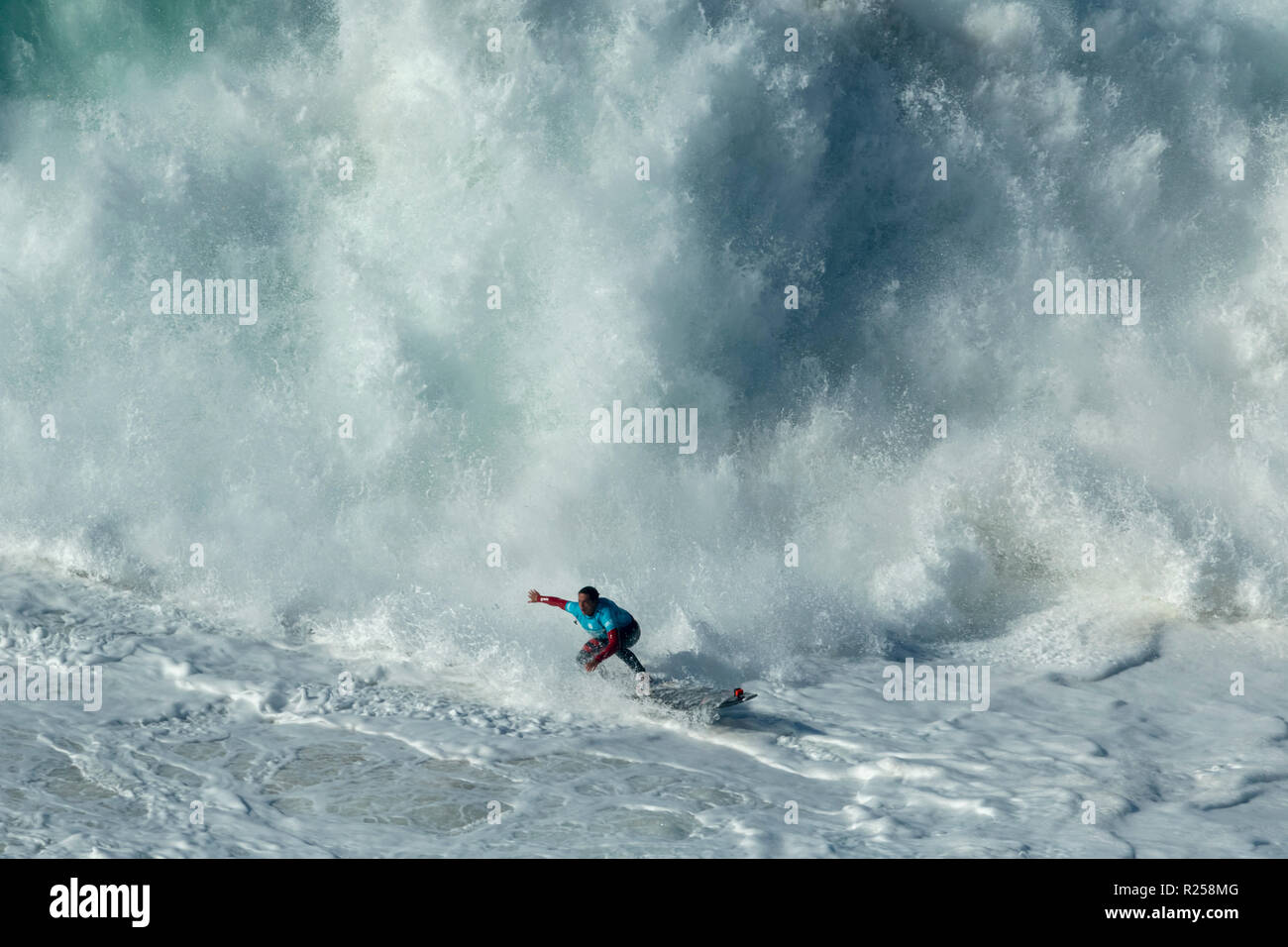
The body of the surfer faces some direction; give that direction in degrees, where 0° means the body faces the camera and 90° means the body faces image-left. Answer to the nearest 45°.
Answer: approximately 45°
